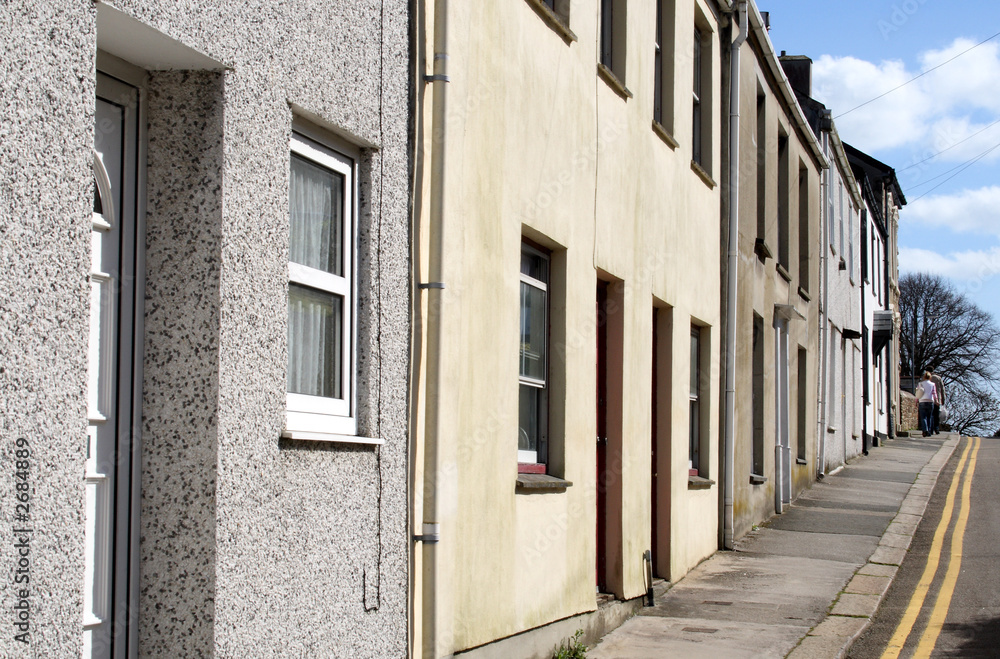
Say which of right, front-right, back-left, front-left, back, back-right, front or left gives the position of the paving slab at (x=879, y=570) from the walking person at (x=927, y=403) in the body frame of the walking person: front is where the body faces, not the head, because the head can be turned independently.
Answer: back

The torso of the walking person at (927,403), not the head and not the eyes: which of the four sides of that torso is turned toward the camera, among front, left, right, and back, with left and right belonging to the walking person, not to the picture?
back

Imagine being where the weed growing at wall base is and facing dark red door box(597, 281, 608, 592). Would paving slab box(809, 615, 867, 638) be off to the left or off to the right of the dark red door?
right

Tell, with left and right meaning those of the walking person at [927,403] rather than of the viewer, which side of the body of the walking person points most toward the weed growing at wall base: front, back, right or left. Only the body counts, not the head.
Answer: back

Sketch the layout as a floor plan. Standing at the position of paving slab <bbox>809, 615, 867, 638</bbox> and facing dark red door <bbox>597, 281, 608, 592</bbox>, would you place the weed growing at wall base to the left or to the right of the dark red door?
left

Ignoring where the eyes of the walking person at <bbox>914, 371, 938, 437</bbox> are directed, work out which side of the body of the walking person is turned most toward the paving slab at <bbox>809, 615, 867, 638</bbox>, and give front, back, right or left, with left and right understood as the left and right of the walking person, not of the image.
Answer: back

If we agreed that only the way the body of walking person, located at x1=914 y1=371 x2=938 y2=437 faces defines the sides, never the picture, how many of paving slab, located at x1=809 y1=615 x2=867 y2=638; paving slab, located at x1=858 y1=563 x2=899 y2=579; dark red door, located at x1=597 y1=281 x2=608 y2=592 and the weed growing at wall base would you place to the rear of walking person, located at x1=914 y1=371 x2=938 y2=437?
4

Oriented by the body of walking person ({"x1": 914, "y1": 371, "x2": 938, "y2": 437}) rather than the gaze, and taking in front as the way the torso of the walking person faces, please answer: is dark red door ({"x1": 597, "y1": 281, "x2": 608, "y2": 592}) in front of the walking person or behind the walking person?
behind
